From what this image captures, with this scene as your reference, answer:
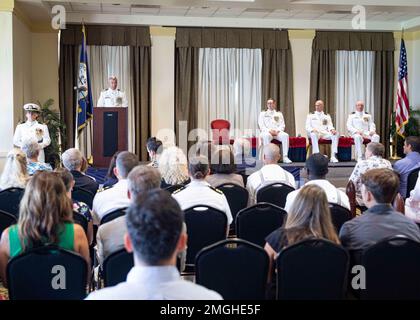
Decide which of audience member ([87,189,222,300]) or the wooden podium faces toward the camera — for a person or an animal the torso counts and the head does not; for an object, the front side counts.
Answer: the wooden podium

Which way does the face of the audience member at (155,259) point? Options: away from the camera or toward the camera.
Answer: away from the camera

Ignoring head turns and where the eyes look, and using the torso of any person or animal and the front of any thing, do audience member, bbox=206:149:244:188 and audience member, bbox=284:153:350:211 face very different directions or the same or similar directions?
same or similar directions

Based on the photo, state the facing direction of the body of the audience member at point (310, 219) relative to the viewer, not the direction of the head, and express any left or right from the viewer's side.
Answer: facing away from the viewer

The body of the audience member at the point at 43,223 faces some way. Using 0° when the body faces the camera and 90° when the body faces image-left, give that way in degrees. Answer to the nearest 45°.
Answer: approximately 180°

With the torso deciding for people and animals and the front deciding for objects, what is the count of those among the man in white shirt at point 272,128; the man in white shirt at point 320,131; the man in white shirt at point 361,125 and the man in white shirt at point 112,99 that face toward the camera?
4

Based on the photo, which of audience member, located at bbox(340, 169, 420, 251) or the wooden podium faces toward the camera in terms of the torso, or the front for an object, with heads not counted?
the wooden podium

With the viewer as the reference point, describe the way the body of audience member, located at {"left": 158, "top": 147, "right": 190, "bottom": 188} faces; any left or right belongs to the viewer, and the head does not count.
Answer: facing away from the viewer

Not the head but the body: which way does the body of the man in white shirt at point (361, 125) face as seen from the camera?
toward the camera

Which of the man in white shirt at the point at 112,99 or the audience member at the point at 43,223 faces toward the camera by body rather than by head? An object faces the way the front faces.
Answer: the man in white shirt

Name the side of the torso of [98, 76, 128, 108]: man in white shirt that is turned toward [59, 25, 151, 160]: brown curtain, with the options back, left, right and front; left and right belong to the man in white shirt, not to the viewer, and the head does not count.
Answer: back

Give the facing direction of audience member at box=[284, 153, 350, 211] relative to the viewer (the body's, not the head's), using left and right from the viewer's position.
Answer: facing away from the viewer

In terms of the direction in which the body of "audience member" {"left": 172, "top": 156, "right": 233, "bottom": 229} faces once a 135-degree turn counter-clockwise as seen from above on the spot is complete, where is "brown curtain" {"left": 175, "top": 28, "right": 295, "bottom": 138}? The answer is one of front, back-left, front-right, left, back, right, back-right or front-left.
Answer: back-right

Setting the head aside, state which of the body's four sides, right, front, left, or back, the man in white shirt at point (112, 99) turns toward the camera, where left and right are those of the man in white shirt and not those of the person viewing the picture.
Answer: front

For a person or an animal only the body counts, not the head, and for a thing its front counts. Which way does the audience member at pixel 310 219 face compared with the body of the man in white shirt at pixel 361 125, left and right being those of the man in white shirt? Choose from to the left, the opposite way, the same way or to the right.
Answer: the opposite way

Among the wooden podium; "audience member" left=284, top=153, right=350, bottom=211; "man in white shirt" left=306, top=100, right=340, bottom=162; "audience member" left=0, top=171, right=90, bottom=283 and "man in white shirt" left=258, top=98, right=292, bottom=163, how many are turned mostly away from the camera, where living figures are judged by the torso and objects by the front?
2
